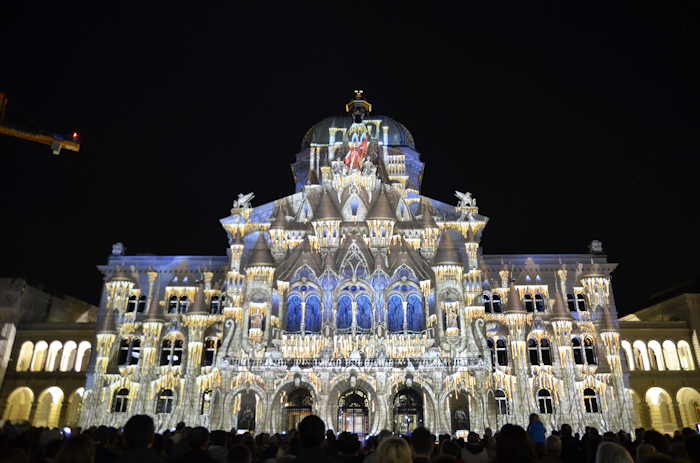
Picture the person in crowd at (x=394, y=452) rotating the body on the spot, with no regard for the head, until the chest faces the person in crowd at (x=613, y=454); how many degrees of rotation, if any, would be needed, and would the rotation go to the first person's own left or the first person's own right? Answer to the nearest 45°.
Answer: approximately 90° to the first person's own right

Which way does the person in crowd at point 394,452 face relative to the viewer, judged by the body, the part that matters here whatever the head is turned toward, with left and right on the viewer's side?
facing away from the viewer

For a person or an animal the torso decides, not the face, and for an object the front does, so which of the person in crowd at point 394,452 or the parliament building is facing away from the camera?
the person in crowd

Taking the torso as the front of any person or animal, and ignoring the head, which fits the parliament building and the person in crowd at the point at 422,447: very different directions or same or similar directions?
very different directions

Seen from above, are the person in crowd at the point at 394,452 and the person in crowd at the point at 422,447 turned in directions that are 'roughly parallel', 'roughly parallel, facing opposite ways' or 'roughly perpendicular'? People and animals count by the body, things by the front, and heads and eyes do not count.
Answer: roughly parallel

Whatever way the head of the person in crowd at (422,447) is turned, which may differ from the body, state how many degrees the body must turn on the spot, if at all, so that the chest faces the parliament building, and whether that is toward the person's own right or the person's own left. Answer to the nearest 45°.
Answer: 0° — they already face it

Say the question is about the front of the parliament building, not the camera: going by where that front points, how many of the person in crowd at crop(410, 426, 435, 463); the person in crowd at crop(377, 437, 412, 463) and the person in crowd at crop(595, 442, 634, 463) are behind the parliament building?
0

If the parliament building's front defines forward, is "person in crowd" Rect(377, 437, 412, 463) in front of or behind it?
in front

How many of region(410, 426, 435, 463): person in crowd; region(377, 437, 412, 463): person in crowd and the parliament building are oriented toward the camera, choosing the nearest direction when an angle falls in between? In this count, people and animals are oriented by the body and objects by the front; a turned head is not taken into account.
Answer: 1

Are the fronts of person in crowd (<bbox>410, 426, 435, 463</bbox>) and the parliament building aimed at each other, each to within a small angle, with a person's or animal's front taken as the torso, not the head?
yes

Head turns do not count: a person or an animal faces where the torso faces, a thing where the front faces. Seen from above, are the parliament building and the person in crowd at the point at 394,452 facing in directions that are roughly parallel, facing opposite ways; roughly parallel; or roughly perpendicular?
roughly parallel, facing opposite ways

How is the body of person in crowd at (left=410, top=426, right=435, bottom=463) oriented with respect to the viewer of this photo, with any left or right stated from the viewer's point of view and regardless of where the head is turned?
facing away from the viewer

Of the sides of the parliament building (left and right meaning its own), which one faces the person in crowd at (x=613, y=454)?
front

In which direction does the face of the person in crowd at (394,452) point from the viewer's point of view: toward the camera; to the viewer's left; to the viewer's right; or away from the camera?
away from the camera

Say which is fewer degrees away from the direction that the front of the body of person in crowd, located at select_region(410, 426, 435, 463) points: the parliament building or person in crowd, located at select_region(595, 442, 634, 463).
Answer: the parliament building

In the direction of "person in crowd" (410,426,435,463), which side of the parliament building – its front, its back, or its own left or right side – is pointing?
front

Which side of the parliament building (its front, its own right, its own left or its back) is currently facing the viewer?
front

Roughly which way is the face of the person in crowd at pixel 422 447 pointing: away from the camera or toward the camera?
away from the camera

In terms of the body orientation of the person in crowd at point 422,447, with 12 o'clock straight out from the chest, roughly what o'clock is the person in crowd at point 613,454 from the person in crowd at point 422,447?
the person in crowd at point 613,454 is roughly at 3 o'clock from the person in crowd at point 422,447.
